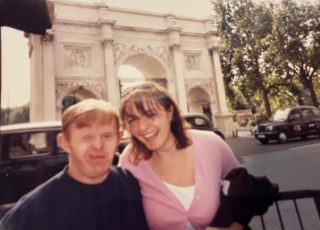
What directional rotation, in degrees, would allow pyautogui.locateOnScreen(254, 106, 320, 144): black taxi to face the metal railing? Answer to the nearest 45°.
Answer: approximately 45° to its left

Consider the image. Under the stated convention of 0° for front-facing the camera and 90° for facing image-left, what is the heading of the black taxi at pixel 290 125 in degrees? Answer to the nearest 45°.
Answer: approximately 45°

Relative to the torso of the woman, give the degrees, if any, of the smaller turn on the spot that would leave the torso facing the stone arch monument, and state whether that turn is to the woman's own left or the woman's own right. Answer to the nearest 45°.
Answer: approximately 180°

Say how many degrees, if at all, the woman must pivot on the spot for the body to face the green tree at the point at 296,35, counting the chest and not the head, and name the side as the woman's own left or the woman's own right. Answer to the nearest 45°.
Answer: approximately 135° to the woman's own left

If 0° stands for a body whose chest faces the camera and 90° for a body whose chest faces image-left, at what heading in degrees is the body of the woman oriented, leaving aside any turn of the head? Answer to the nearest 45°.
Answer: approximately 0°
